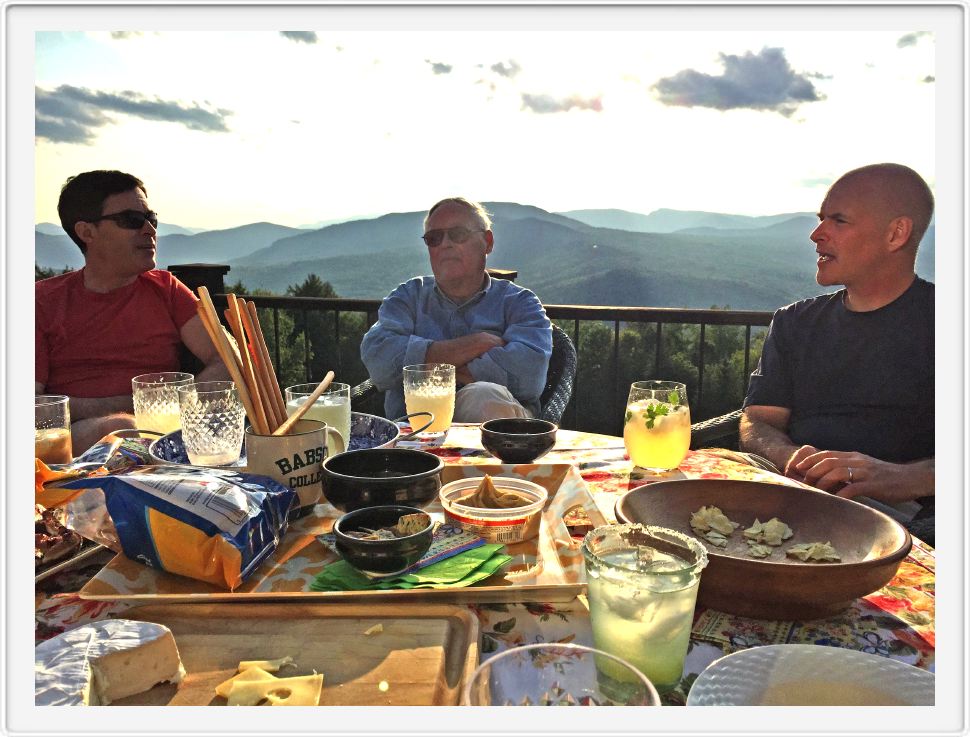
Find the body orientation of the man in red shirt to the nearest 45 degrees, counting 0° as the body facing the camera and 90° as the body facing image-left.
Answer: approximately 315°

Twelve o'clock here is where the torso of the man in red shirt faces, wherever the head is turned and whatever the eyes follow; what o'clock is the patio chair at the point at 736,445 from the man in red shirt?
The patio chair is roughly at 10 o'clock from the man in red shirt.

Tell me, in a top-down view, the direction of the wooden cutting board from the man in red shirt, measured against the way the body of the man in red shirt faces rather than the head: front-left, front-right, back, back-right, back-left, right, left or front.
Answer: front-right
